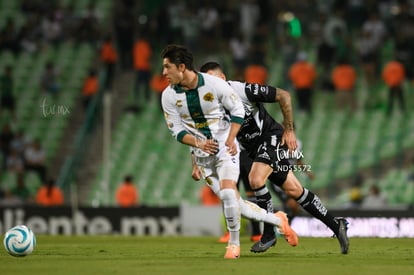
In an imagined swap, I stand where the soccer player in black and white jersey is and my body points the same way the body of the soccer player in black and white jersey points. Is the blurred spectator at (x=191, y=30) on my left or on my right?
on my right

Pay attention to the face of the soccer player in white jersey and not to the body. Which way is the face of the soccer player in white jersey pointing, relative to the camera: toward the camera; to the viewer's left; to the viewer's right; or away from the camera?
to the viewer's left

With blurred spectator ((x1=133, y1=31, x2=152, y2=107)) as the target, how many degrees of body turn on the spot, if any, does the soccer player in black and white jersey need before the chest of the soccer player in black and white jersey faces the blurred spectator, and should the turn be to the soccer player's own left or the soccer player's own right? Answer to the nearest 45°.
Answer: approximately 135° to the soccer player's own right

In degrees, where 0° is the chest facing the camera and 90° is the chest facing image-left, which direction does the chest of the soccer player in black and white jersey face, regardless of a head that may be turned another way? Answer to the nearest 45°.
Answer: approximately 45°

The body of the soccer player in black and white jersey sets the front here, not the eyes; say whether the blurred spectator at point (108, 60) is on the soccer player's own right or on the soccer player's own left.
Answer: on the soccer player's own right

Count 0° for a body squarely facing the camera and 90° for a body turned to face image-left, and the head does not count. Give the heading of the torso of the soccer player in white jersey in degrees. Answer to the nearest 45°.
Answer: approximately 45°

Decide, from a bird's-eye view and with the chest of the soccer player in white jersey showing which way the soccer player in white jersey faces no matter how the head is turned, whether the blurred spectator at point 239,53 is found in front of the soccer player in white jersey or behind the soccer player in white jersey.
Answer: behind

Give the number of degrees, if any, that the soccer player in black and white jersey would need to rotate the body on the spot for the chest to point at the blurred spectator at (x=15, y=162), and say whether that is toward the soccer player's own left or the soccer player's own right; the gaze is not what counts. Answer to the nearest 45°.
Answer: approximately 90° to the soccer player's own right

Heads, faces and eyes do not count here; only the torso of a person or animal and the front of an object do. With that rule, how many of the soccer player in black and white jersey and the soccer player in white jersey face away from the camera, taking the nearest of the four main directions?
0

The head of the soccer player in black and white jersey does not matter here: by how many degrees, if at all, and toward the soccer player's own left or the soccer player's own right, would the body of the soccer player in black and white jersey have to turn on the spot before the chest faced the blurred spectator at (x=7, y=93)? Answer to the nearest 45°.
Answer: approximately 90° to the soccer player's own right
